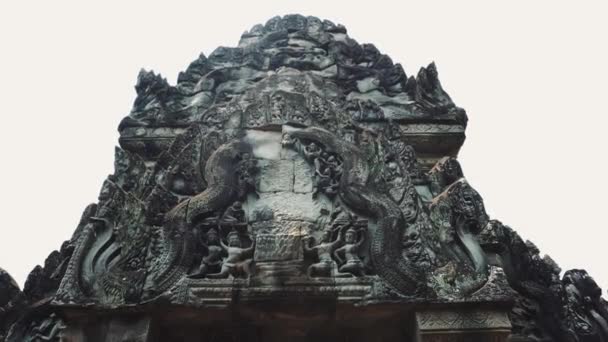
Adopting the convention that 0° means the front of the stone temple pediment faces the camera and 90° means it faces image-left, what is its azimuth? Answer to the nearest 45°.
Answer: approximately 0°
